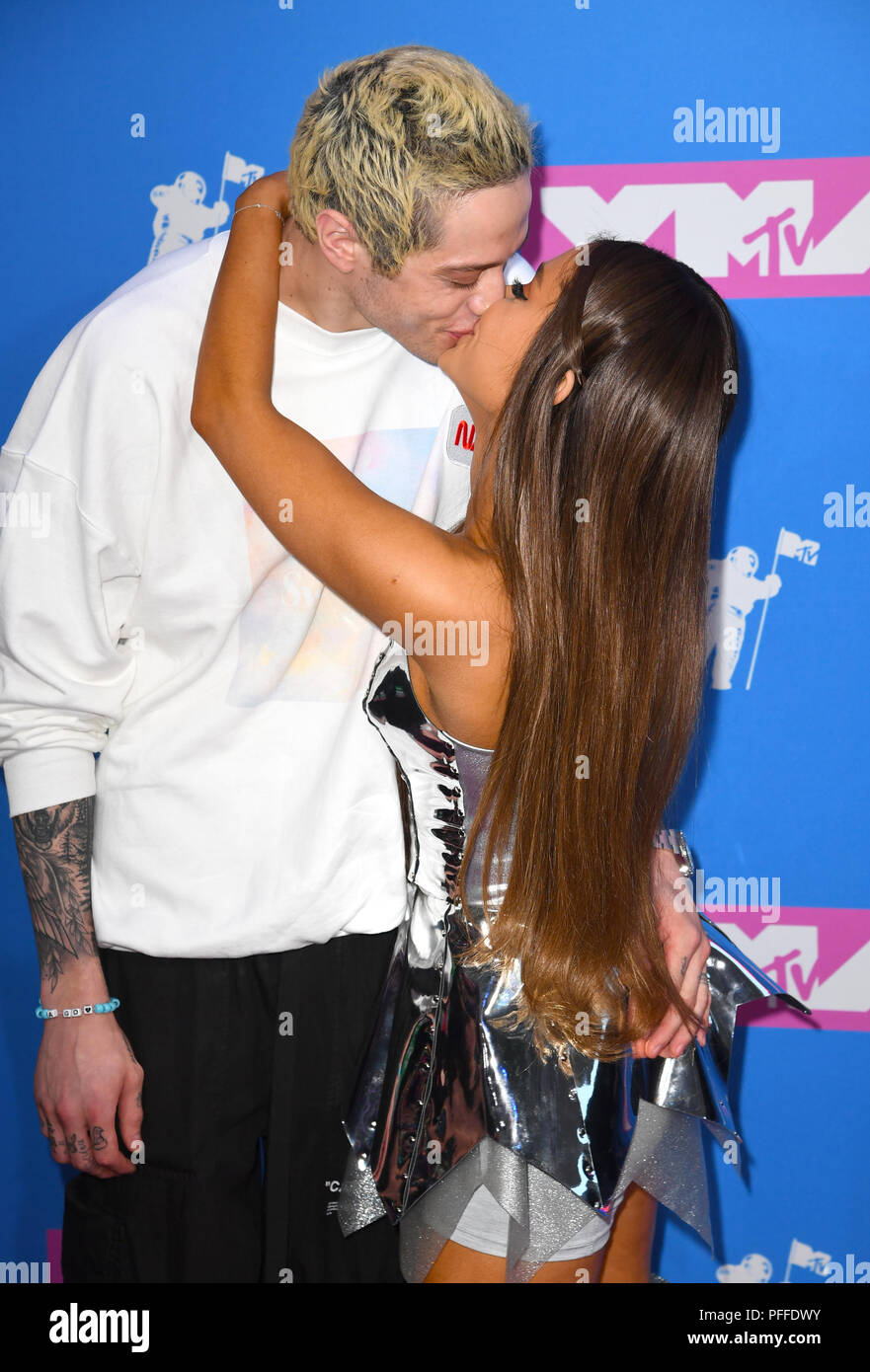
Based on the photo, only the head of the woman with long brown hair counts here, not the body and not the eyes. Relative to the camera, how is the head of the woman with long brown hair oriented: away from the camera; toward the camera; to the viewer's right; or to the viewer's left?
to the viewer's left

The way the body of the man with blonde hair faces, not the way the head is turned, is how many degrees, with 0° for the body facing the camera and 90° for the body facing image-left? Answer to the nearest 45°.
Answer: approximately 315°

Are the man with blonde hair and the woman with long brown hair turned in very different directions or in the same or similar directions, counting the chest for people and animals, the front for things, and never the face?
very different directions

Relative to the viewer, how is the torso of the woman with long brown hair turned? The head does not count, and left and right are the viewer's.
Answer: facing away from the viewer and to the left of the viewer
